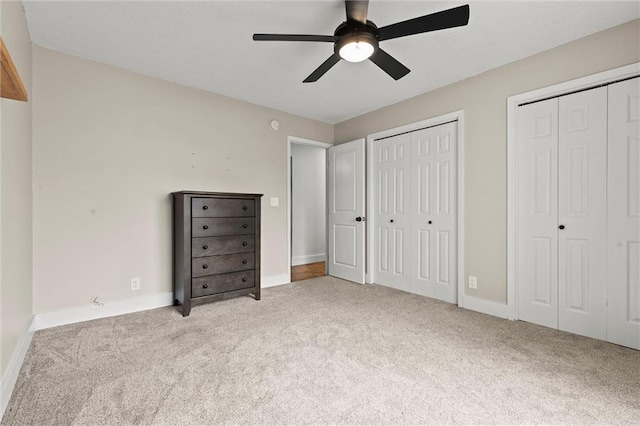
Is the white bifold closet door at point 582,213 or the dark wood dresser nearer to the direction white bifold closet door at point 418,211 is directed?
the dark wood dresser

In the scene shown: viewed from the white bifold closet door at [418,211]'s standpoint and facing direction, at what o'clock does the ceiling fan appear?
The ceiling fan is roughly at 11 o'clock from the white bifold closet door.

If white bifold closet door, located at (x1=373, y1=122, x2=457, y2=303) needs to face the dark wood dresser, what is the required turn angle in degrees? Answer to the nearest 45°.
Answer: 0° — it already faces it

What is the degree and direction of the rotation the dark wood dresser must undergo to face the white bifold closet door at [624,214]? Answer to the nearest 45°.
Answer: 0° — it already faces it

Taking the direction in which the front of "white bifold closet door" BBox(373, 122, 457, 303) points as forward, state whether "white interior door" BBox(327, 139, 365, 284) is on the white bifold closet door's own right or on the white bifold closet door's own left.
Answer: on the white bifold closet door's own right

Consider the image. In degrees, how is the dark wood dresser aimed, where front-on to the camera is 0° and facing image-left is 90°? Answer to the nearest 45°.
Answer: approximately 315°

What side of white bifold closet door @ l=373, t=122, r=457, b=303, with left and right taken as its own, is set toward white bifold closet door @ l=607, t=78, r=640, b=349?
left
